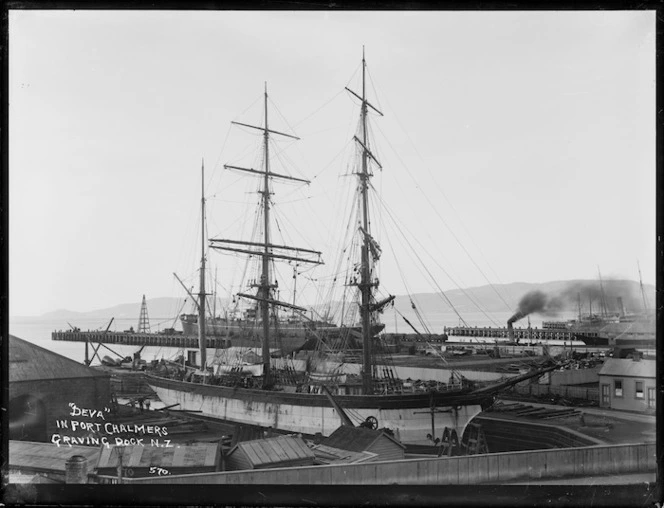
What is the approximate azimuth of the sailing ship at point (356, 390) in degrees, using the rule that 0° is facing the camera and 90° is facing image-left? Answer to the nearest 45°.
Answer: approximately 315°

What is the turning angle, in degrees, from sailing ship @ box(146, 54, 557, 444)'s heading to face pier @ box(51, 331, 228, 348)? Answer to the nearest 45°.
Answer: approximately 180°

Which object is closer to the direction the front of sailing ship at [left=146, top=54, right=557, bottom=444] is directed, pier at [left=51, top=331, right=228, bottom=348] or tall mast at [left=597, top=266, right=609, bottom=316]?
the tall mast

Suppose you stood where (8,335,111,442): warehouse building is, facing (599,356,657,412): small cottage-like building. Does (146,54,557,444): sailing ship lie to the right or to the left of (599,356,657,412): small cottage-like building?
left

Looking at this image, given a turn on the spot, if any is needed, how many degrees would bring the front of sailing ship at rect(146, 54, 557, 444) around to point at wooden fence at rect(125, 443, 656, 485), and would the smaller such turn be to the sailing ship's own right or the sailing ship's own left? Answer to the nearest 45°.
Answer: approximately 45° to the sailing ship's own right

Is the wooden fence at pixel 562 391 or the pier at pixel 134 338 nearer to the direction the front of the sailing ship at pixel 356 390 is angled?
the wooden fence
